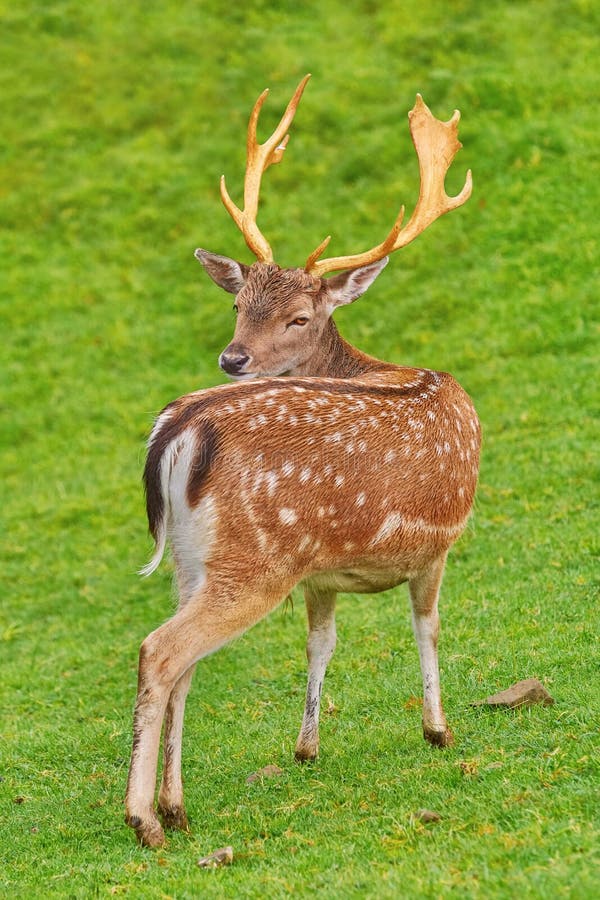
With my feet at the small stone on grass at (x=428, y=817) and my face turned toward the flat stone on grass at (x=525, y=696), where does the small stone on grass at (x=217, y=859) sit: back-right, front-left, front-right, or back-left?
back-left

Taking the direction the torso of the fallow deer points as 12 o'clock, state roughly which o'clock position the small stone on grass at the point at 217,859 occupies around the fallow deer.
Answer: The small stone on grass is roughly at 5 o'clock from the fallow deer.

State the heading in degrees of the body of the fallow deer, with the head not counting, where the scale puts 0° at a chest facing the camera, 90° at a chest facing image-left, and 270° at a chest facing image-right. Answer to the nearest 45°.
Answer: approximately 225°

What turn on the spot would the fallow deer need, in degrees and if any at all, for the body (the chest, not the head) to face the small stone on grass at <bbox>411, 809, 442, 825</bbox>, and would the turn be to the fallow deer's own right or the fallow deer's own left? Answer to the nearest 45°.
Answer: approximately 90° to the fallow deer's own right

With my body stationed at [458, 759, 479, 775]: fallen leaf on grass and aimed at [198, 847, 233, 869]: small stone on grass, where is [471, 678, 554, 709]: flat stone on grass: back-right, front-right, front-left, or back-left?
back-right
